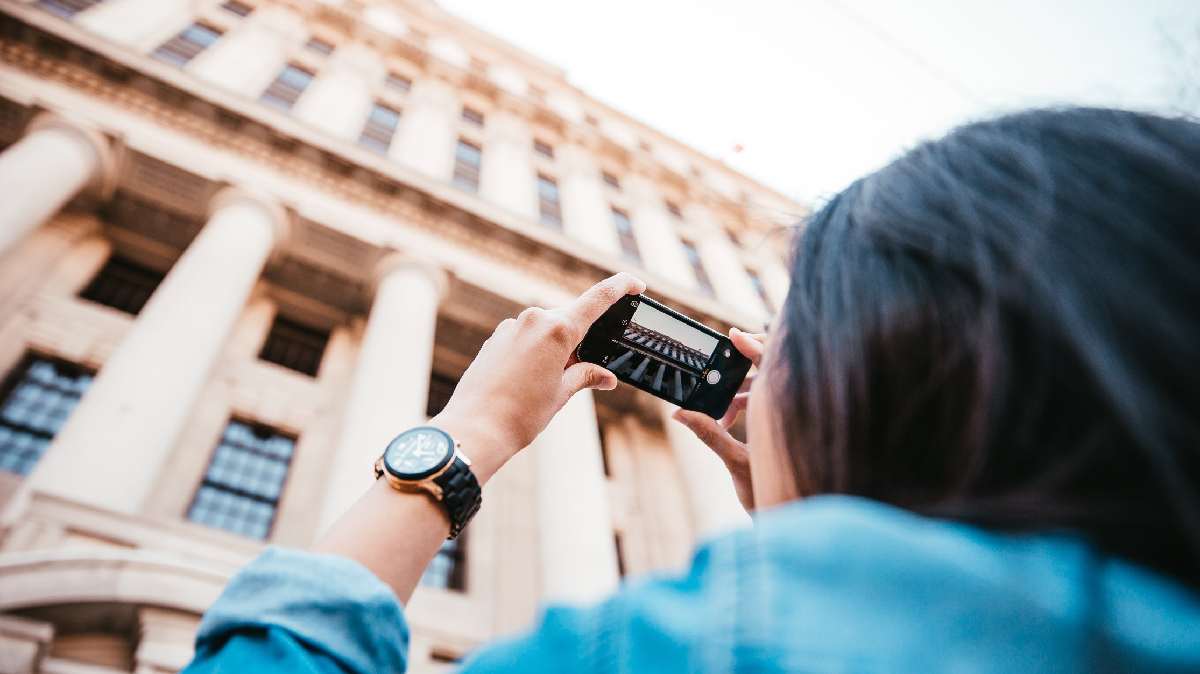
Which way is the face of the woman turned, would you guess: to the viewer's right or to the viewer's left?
to the viewer's left

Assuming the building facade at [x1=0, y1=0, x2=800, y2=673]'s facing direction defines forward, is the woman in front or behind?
in front

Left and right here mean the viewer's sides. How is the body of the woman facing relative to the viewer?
facing away from the viewer and to the left of the viewer

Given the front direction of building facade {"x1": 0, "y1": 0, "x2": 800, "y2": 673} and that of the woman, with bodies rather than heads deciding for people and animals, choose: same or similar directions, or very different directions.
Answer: very different directions

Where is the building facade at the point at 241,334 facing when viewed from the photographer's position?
facing the viewer and to the right of the viewer

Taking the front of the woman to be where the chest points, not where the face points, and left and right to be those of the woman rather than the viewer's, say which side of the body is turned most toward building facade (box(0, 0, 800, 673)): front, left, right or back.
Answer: front
